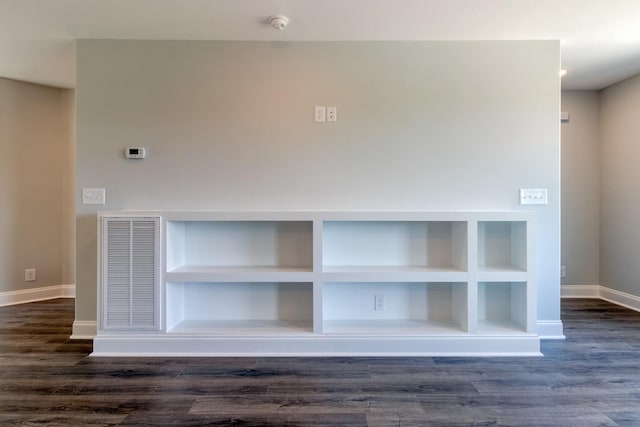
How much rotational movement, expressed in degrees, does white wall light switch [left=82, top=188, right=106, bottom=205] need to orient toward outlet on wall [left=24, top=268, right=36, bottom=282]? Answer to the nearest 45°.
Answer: approximately 180°

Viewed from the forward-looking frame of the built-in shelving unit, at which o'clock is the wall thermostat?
The wall thermostat is roughly at 3 o'clock from the built-in shelving unit.

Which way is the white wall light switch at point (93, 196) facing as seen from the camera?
toward the camera

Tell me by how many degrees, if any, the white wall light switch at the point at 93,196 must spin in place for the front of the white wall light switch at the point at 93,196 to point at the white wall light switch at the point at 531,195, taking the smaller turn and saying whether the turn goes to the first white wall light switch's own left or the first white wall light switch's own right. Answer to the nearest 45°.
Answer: approximately 45° to the first white wall light switch's own left

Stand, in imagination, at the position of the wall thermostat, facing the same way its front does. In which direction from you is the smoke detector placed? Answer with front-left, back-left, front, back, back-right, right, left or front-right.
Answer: front-left

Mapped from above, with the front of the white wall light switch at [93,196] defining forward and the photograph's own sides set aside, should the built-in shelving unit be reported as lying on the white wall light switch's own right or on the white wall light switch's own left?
on the white wall light switch's own left

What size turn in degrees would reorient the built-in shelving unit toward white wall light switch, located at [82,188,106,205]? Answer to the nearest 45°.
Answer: approximately 90° to its right

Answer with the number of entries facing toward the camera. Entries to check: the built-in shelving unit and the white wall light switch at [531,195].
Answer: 2

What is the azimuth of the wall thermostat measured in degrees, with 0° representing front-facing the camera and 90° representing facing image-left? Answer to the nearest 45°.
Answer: approximately 0°

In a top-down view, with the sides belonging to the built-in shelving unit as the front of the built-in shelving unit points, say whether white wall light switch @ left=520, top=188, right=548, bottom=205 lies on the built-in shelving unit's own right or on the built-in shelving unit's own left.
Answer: on the built-in shelving unit's own left

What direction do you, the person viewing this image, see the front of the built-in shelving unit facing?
facing the viewer

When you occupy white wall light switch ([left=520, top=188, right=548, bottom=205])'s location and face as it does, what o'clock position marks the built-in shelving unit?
The built-in shelving unit is roughly at 2 o'clock from the white wall light switch.

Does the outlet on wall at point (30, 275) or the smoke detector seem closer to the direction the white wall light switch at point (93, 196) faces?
the smoke detector
